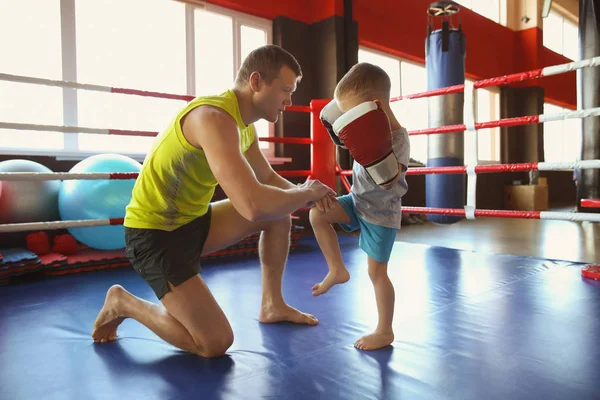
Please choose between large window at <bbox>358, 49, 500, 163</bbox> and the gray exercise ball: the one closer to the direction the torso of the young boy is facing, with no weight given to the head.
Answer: the gray exercise ball

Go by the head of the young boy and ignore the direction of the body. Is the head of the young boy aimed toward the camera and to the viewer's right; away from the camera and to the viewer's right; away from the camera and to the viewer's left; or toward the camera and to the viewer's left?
away from the camera and to the viewer's left

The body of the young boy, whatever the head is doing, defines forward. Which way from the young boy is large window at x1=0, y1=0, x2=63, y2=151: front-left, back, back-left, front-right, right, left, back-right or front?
front-right

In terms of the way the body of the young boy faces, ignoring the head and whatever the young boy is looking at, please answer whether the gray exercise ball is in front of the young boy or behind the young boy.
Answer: in front

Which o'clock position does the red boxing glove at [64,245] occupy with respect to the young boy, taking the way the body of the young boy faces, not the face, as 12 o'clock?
The red boxing glove is roughly at 1 o'clock from the young boy.

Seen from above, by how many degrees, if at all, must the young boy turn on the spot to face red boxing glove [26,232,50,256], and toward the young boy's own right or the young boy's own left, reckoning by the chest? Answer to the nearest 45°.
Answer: approximately 45° to the young boy's own right

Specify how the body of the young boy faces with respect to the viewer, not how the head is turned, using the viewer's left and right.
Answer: facing to the left of the viewer

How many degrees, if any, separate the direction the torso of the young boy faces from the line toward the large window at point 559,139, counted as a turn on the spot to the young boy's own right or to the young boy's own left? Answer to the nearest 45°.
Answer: approximately 135° to the young boy's own right

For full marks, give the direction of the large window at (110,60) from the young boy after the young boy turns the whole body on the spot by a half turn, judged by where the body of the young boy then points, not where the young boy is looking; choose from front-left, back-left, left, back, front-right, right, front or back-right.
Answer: back-left

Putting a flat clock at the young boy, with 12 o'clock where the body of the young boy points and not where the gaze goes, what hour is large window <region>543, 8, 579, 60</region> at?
The large window is roughly at 4 o'clock from the young boy.

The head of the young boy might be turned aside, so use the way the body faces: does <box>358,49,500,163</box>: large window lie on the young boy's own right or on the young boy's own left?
on the young boy's own right

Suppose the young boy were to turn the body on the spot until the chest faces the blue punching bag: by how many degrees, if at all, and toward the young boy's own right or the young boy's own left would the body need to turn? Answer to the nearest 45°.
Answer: approximately 90° to the young boy's own right

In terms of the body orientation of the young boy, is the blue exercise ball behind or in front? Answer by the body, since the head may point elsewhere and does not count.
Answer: in front
